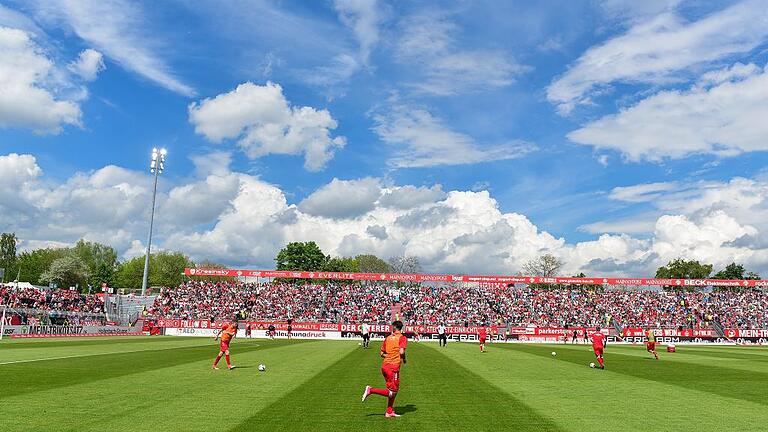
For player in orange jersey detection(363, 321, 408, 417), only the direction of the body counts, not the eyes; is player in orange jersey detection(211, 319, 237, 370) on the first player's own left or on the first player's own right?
on the first player's own left
